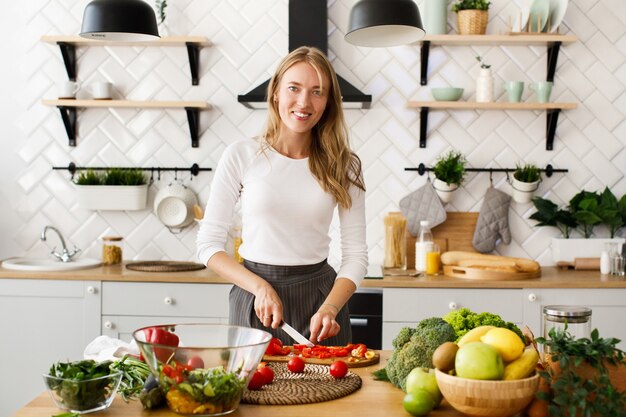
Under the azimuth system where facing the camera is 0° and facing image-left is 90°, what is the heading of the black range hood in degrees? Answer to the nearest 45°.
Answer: approximately 0°

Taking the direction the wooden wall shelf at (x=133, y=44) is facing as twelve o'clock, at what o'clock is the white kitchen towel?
The white kitchen towel is roughly at 12 o'clock from the wooden wall shelf.

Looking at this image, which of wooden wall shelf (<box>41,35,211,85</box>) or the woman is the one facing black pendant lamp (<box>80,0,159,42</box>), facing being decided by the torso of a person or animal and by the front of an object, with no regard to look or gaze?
the wooden wall shelf

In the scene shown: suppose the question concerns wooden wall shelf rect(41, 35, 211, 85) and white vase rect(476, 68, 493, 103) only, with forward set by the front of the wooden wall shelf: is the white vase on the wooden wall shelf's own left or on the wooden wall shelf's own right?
on the wooden wall shelf's own left

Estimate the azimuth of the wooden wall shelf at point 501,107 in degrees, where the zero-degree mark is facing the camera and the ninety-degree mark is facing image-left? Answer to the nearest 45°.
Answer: approximately 0°

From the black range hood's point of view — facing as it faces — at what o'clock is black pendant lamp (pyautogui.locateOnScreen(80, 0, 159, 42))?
The black pendant lamp is roughly at 1 o'clock from the black range hood.

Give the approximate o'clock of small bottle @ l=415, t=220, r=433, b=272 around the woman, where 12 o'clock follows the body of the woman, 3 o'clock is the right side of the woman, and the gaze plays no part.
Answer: The small bottle is roughly at 7 o'clock from the woman.
